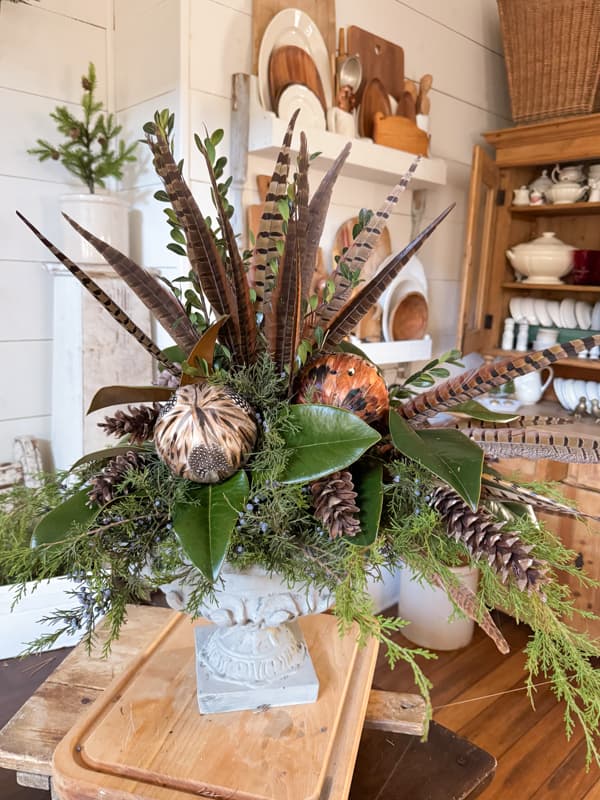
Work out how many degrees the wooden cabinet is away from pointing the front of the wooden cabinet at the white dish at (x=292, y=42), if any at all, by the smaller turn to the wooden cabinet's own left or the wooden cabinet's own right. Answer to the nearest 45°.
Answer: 0° — it already faces it

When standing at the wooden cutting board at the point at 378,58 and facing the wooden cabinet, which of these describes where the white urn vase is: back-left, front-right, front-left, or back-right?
back-right

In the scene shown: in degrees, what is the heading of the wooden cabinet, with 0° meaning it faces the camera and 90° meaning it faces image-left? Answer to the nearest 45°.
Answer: approximately 45°

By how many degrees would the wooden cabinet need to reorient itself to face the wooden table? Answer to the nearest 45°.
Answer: approximately 45° to its left

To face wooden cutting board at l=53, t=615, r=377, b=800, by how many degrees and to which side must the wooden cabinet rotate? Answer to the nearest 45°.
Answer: approximately 45° to its left
